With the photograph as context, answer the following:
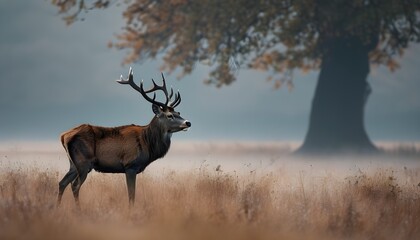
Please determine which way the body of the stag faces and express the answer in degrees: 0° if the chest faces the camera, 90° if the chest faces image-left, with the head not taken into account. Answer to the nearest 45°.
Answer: approximately 270°
